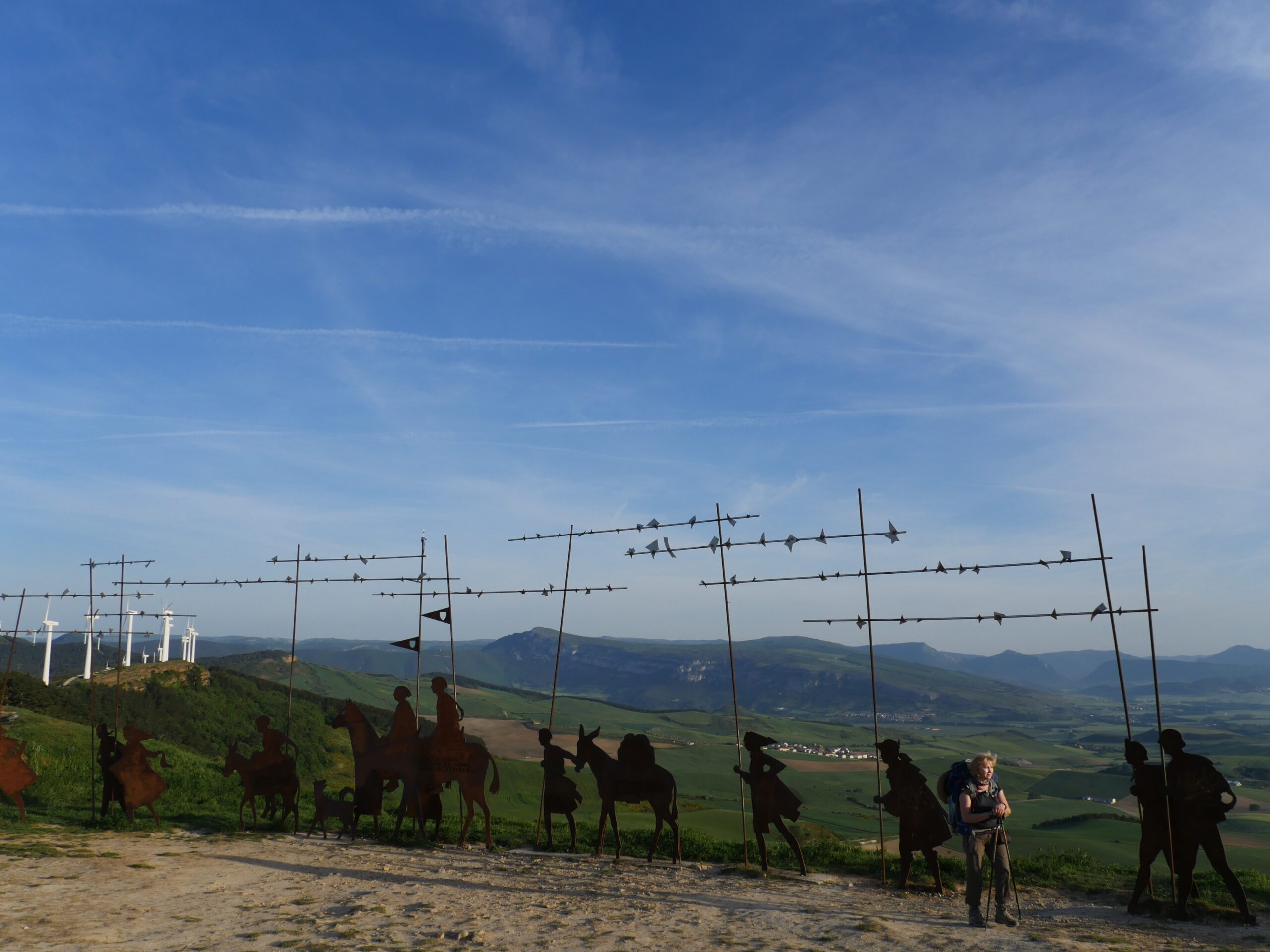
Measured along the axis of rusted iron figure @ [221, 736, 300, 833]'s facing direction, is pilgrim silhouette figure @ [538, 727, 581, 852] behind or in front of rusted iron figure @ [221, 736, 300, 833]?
behind

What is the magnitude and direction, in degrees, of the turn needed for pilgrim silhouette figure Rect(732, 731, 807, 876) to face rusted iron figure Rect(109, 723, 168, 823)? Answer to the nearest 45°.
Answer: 0° — it already faces it

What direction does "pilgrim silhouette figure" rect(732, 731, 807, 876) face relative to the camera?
to the viewer's left

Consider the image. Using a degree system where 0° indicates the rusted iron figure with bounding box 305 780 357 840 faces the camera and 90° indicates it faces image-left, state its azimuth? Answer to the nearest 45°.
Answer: approximately 90°

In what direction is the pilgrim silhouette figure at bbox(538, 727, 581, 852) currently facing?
to the viewer's left

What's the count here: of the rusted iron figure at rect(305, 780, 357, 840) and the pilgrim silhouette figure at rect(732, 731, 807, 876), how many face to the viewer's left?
2

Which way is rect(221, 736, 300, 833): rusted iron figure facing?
to the viewer's left

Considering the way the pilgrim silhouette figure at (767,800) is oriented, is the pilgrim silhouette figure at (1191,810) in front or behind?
behind

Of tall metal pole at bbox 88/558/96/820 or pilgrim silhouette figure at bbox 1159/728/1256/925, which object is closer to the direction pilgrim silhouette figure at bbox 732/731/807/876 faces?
the tall metal pole

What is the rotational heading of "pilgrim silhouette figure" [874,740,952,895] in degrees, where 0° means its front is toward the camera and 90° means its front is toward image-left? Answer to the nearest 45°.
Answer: approximately 90°

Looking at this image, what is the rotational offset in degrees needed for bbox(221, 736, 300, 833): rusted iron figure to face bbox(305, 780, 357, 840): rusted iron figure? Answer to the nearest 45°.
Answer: approximately 135° to its left
